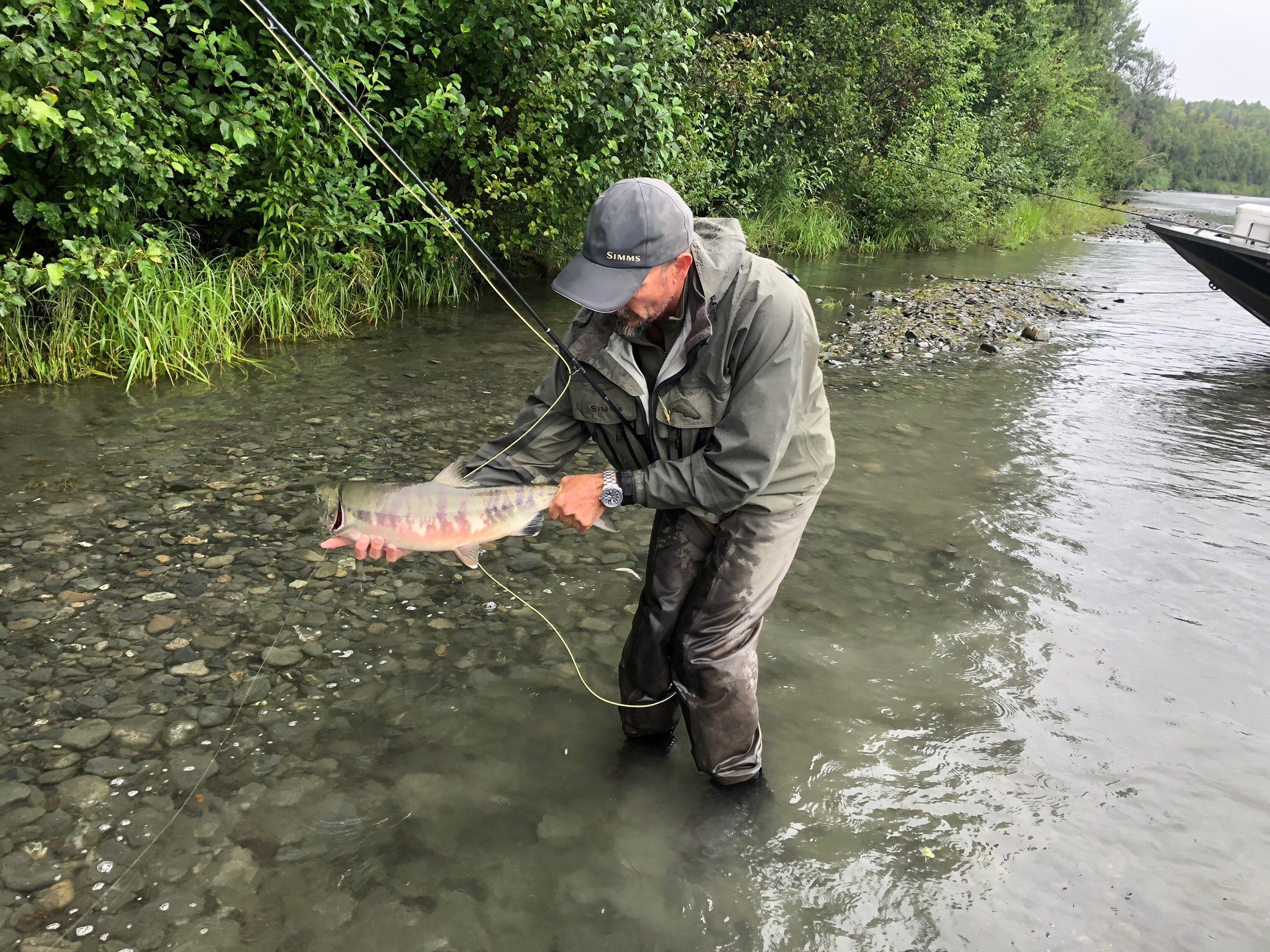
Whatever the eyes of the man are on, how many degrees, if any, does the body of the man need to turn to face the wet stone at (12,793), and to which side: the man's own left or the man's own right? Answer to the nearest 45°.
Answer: approximately 45° to the man's own right

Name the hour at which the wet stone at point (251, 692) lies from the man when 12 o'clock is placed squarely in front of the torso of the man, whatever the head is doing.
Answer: The wet stone is roughly at 2 o'clock from the man.

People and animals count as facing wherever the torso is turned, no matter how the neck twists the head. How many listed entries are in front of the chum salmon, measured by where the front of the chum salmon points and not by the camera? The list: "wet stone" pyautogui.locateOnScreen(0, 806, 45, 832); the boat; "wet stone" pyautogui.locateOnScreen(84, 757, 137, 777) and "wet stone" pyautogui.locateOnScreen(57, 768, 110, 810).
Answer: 3

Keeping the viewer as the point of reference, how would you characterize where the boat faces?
facing to the left of the viewer

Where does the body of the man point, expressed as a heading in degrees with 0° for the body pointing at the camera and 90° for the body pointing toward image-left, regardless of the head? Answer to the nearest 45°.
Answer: approximately 45°

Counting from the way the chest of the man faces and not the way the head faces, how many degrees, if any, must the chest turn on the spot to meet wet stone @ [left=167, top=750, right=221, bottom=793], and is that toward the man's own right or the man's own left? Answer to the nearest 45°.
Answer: approximately 45° to the man's own right

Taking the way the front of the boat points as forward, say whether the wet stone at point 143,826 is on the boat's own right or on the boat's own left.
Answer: on the boat's own left

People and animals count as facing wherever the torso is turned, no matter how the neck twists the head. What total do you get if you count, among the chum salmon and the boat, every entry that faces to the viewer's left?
2

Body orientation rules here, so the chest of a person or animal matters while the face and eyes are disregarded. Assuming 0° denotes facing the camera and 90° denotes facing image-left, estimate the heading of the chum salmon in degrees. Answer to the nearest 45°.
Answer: approximately 90°

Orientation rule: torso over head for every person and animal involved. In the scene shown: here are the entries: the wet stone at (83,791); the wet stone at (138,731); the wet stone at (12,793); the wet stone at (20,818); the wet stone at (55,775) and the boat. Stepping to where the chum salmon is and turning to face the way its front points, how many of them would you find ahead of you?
5

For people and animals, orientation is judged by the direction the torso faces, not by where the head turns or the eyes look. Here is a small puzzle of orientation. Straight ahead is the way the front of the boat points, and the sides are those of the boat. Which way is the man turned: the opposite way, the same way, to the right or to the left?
to the left
